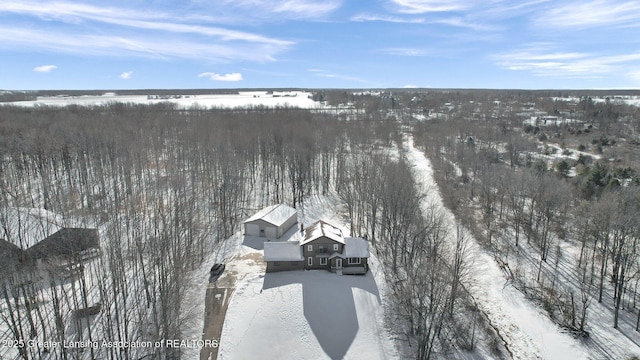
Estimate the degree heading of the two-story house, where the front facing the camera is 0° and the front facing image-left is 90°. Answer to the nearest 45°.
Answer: approximately 0°
